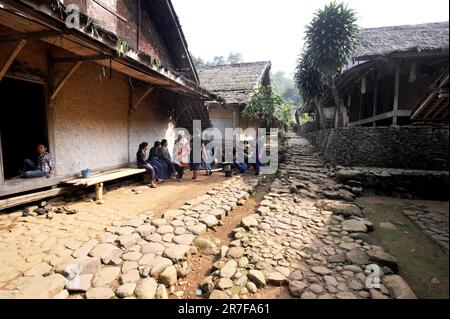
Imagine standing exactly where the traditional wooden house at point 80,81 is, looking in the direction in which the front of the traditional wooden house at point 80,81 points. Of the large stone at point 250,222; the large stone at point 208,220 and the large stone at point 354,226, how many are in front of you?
3

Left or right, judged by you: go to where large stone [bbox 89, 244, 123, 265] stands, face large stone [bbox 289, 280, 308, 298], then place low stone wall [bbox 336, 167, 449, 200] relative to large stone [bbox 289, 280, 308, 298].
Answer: left

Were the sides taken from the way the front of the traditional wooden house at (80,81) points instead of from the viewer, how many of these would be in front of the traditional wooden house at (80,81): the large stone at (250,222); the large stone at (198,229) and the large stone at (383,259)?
3

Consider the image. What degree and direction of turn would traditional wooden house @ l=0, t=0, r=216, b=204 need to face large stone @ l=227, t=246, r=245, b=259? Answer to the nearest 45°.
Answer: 0° — it already faces it

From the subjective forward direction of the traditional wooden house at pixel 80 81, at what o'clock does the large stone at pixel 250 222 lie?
The large stone is roughly at 12 o'clock from the traditional wooden house.

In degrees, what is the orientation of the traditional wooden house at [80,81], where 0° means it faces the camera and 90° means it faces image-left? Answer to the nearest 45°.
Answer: approximately 315°

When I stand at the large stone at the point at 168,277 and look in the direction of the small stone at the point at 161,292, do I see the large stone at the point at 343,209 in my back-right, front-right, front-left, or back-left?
back-left
